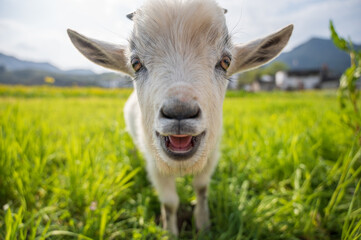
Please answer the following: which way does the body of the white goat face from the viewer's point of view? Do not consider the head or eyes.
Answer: toward the camera
